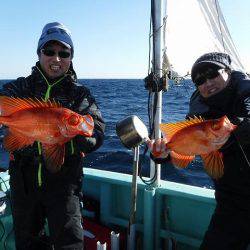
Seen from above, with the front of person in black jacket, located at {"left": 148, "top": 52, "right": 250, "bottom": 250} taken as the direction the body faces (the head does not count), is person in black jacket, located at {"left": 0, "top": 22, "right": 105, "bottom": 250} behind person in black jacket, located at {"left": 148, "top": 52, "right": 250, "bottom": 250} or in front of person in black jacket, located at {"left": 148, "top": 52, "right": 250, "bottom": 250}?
in front

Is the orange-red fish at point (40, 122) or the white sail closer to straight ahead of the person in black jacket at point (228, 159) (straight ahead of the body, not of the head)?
the orange-red fish

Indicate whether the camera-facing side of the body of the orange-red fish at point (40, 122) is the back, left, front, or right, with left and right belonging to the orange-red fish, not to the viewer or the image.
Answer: right

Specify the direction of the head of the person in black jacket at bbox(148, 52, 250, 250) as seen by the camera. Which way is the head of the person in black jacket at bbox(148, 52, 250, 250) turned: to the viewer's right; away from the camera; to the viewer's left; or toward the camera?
toward the camera

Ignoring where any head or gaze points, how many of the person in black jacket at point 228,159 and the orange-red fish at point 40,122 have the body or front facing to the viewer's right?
1

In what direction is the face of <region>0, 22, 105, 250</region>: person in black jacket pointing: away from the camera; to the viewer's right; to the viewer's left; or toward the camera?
toward the camera

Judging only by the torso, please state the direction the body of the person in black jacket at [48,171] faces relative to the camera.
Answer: toward the camera

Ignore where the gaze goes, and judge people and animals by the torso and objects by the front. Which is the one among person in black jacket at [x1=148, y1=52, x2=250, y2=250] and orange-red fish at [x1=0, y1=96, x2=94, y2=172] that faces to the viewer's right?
the orange-red fish

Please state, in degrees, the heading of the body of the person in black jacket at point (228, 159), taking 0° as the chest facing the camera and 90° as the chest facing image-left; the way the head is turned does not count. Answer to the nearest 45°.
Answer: approximately 45°

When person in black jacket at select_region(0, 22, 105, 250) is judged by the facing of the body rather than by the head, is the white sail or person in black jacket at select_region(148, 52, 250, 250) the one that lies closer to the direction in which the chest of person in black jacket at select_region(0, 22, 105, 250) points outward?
the person in black jacket

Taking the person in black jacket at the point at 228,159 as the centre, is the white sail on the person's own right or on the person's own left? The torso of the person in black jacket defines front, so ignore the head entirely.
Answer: on the person's own right
